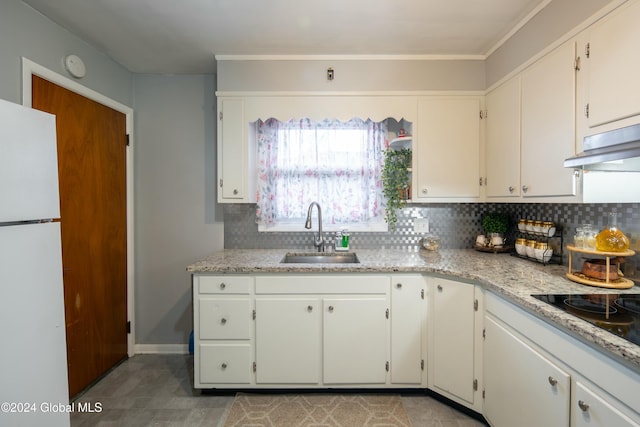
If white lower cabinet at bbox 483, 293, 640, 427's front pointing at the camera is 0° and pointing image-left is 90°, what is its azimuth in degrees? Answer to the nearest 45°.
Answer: approximately 45°

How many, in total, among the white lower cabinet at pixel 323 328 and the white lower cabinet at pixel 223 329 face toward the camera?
2

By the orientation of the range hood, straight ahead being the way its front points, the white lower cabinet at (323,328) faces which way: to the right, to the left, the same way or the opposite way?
to the left

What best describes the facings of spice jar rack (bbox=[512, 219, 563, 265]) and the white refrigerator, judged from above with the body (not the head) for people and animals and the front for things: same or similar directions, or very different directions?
very different directions

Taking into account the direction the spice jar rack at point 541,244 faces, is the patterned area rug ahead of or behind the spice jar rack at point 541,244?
ahead

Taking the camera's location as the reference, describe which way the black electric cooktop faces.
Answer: facing the viewer and to the left of the viewer

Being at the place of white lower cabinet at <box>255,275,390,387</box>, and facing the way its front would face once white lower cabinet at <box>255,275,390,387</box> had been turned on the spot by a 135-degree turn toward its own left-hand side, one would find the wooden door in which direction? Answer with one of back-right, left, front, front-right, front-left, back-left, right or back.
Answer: back-left

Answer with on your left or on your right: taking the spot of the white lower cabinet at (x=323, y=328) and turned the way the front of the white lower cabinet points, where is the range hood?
on your left

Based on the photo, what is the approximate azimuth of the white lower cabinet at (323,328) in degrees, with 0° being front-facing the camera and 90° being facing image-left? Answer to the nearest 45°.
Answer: approximately 0°

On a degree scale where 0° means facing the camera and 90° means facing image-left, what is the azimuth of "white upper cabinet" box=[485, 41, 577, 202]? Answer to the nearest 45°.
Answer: approximately 45°

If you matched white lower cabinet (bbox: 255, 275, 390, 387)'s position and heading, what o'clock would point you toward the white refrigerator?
The white refrigerator is roughly at 2 o'clock from the white lower cabinet.

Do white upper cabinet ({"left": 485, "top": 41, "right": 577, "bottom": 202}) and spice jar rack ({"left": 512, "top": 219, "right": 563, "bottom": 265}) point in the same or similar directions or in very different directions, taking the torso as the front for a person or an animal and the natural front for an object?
same or similar directions

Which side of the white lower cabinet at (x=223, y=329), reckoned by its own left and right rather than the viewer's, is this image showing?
front

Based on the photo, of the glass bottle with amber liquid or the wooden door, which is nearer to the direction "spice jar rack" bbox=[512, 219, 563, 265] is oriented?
the wooden door
